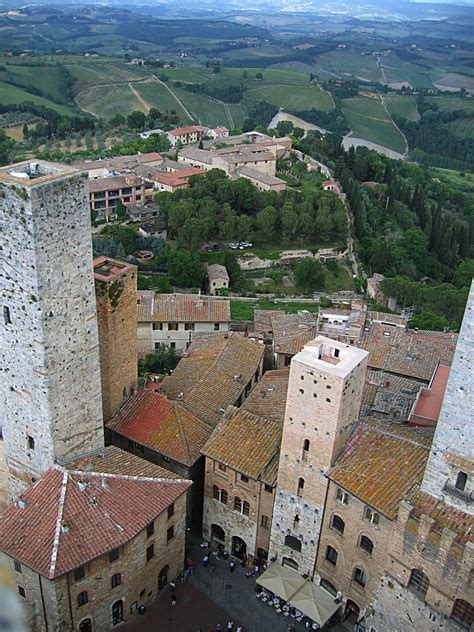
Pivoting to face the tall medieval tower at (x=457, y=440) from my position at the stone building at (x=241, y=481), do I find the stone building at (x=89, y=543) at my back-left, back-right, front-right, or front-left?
back-right

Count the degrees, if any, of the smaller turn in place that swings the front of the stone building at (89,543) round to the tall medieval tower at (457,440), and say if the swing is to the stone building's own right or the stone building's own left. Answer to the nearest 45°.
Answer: approximately 45° to the stone building's own left

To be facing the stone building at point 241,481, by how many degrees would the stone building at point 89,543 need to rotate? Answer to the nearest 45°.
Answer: approximately 90° to its left

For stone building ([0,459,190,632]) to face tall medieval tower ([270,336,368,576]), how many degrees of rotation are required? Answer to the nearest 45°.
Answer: approximately 45° to its left

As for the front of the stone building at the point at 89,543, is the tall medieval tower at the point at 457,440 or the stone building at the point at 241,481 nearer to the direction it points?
the tall medieval tower

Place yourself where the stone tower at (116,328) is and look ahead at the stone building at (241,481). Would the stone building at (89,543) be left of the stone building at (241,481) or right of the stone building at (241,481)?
right

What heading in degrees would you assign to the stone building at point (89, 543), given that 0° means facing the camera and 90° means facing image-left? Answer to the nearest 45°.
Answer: approximately 315°

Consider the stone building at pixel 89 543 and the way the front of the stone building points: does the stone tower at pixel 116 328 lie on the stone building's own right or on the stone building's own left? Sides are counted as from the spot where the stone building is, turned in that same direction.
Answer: on the stone building's own left
